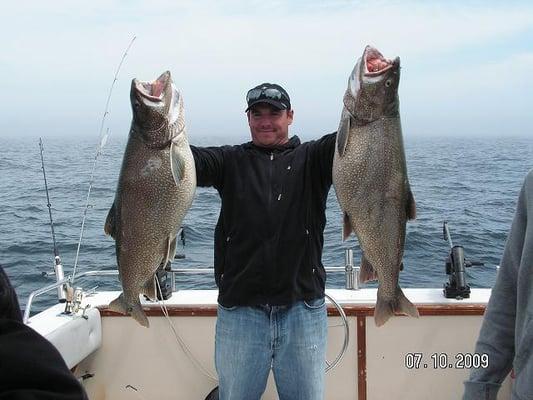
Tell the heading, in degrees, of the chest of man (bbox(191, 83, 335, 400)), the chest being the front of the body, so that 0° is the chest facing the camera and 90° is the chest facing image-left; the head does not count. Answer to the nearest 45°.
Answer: approximately 0°

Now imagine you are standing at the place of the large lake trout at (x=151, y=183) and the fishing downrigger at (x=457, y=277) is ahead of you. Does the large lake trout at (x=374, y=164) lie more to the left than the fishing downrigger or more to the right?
right

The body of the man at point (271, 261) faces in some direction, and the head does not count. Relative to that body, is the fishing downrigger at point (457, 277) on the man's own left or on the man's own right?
on the man's own left
